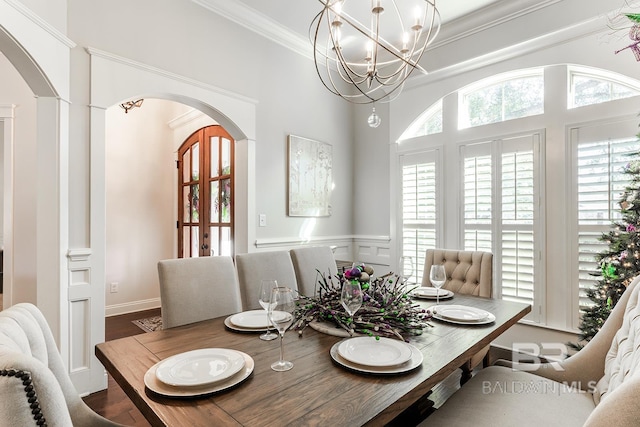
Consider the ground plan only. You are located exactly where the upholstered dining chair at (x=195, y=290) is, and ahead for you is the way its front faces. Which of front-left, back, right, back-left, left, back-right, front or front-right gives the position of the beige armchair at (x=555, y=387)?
front

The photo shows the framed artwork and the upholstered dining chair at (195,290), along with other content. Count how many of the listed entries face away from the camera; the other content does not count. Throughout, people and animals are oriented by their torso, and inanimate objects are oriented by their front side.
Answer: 0

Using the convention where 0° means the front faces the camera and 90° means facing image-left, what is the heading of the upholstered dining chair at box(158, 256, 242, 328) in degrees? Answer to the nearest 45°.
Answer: approximately 315°

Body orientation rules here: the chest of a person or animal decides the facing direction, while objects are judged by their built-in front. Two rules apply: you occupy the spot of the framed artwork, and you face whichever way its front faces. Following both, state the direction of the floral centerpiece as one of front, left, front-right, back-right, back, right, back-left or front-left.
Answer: front-right

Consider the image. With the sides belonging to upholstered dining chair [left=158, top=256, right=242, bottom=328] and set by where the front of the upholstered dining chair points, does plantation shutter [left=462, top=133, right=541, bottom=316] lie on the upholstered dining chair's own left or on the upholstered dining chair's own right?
on the upholstered dining chair's own left

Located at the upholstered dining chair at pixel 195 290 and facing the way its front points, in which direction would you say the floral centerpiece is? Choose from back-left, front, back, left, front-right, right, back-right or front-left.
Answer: front

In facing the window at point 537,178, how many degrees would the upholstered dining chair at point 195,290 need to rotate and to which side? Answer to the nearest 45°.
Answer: approximately 45° to its left

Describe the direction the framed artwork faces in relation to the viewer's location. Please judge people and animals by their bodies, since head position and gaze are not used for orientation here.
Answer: facing the viewer and to the right of the viewer

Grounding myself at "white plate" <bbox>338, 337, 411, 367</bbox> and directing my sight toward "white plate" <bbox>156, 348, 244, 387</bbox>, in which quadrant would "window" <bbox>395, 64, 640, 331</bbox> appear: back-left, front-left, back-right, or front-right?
back-right

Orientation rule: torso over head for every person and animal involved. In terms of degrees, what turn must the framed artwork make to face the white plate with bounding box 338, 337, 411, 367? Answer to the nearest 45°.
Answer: approximately 45° to its right

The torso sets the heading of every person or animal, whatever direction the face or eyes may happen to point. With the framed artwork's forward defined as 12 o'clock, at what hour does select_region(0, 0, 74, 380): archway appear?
The archway is roughly at 3 o'clock from the framed artwork.

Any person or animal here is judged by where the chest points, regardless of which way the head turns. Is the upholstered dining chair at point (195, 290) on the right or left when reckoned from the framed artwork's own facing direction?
on its right
